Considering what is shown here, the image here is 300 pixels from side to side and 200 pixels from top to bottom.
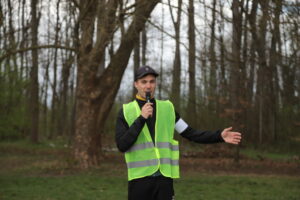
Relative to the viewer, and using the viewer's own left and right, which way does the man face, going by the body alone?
facing the viewer

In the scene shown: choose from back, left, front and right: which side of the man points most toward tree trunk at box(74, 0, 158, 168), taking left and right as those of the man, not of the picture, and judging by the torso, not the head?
back
